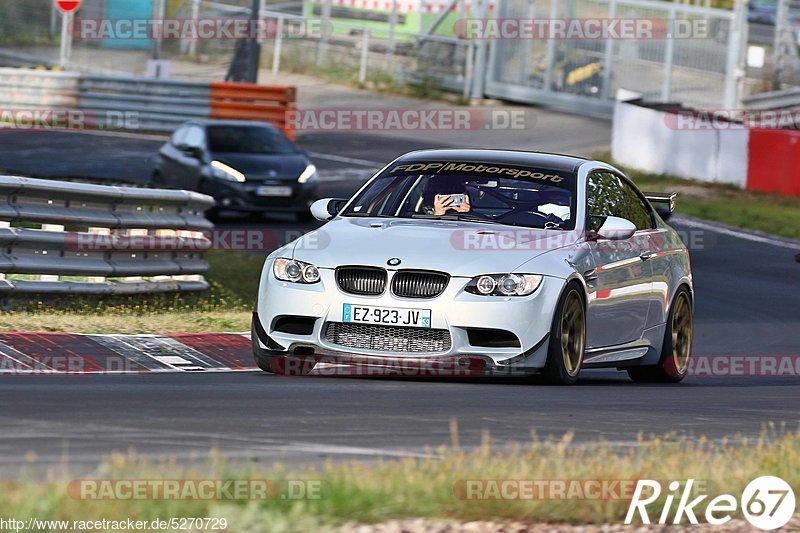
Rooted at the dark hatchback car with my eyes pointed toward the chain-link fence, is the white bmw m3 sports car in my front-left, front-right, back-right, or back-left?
back-right

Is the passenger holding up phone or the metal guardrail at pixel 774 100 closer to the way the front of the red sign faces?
the passenger holding up phone

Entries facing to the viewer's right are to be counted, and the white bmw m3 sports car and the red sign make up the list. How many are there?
0

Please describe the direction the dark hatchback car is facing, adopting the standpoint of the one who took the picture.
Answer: facing the viewer and to the right of the viewer

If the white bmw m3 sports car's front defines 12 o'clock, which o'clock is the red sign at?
The red sign is roughly at 4 o'clock from the white bmw m3 sports car.

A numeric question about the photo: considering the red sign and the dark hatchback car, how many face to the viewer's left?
0

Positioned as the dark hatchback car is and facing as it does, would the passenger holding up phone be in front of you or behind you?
in front

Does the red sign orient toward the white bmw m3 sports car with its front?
yes

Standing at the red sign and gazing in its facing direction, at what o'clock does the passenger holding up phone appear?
The passenger holding up phone is roughly at 12 o'clock from the red sign.

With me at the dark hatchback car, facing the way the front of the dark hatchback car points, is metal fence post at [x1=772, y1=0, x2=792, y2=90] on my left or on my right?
on my left

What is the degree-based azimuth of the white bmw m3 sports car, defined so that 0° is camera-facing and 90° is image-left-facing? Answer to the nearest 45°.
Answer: approximately 45°

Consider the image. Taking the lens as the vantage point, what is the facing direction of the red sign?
facing the viewer

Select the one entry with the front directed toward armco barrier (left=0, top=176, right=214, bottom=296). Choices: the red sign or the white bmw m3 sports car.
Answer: the red sign

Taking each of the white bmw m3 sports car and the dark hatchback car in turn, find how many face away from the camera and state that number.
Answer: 0

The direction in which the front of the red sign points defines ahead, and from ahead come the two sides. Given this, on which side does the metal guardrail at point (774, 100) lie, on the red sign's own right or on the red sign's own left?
on the red sign's own left

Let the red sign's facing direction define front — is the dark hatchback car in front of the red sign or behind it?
in front
